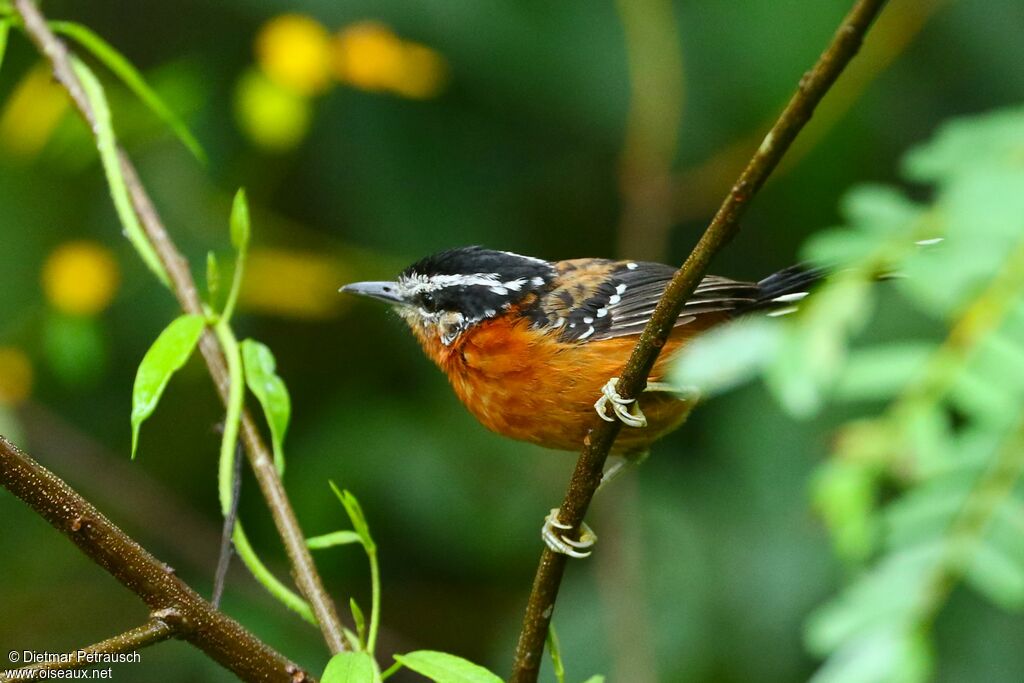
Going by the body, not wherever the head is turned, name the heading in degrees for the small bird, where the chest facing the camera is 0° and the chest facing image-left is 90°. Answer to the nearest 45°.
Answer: approximately 90°

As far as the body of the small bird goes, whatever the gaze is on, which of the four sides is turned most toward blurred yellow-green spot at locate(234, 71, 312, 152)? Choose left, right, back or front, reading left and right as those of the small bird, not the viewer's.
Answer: right

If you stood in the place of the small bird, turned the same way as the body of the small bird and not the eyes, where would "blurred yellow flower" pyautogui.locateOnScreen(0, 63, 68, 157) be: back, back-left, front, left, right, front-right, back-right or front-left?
front

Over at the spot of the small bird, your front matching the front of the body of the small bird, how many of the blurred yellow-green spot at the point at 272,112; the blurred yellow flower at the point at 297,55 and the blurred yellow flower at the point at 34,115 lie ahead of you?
3

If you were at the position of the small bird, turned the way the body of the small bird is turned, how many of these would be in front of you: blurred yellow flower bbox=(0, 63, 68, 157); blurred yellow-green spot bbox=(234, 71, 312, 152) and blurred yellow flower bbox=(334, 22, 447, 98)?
3

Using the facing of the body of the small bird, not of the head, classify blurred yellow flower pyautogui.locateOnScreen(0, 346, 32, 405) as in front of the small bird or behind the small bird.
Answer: in front
